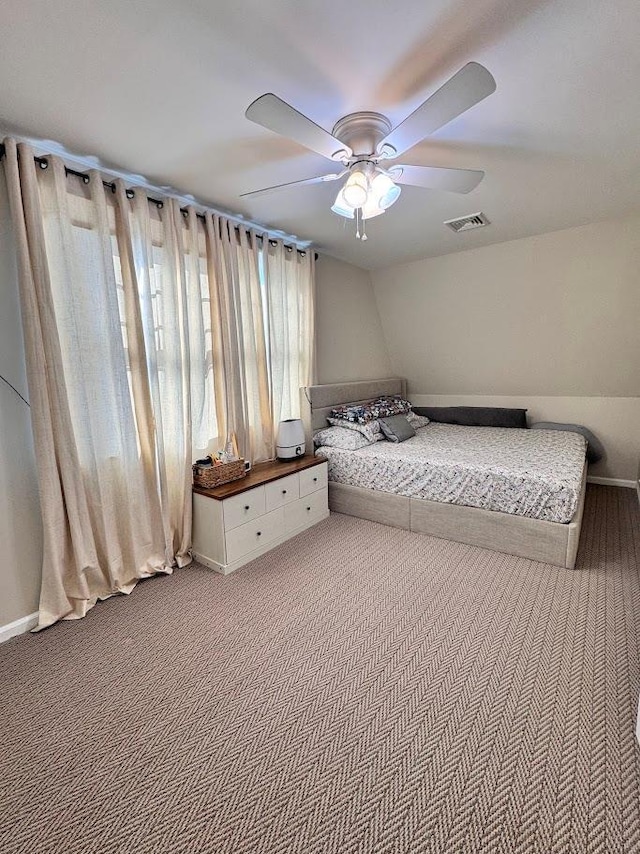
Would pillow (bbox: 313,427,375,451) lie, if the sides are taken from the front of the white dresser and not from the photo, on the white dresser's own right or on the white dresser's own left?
on the white dresser's own left

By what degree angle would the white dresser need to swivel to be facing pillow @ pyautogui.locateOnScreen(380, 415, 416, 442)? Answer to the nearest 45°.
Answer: approximately 90° to its left

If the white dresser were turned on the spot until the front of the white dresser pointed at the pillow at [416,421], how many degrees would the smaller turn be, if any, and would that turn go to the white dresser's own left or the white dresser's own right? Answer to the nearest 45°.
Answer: approximately 90° to the white dresser's own left

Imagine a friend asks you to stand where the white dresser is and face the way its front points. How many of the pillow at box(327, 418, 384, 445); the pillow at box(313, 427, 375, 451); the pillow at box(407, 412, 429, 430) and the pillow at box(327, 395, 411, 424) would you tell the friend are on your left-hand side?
4

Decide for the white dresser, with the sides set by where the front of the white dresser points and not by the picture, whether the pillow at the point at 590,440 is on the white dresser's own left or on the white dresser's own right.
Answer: on the white dresser's own left
